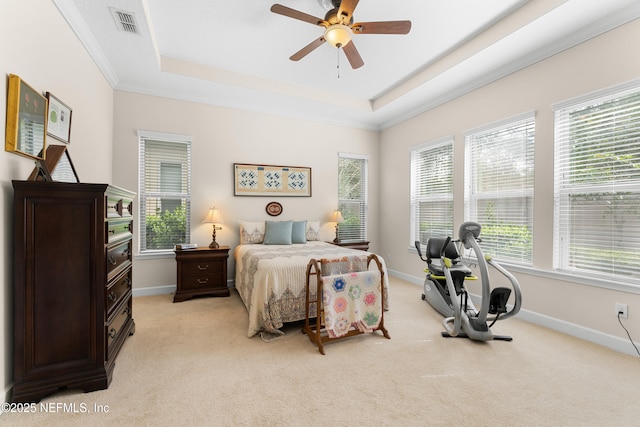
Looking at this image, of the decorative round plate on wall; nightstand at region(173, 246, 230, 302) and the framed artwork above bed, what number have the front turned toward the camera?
3

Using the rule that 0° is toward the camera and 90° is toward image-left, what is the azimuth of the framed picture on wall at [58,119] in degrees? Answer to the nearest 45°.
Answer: approximately 315°

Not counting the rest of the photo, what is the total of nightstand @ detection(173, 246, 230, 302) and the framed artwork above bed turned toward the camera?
2

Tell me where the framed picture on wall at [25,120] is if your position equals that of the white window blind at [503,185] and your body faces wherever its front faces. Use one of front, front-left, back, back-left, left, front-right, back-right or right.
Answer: front

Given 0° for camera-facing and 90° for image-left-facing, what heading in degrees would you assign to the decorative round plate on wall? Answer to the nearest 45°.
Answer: approximately 0°

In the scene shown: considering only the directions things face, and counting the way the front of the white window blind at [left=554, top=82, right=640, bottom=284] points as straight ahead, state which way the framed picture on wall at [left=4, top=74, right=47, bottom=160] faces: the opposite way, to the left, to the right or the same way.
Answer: the opposite way

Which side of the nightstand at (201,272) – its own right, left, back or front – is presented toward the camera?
front

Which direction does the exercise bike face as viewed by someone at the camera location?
facing the viewer and to the right of the viewer

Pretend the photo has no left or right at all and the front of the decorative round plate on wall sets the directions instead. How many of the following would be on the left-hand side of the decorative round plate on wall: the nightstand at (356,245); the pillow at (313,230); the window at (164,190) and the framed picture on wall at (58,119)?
2

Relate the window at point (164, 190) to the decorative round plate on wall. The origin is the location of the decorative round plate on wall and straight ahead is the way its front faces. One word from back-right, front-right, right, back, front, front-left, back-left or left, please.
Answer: right

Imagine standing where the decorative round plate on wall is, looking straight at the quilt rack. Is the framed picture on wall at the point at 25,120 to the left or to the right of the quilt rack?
right

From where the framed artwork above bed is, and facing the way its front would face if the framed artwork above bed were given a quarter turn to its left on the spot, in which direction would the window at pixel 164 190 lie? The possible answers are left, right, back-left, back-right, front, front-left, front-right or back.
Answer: back

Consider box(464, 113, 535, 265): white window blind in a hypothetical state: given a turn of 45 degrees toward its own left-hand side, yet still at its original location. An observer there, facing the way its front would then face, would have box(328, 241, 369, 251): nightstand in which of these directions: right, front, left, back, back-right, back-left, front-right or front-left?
right

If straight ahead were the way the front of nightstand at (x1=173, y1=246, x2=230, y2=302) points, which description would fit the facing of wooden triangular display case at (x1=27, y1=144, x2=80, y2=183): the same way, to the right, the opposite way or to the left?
to the left

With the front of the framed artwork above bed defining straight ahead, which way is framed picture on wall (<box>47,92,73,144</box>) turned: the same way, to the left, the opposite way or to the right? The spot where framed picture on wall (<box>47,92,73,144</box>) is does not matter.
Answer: to the left

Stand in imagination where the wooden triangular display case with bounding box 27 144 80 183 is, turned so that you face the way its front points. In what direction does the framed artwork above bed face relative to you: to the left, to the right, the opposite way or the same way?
to the right

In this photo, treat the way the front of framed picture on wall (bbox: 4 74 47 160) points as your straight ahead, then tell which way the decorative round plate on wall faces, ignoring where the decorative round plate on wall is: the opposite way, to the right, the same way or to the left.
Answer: to the right

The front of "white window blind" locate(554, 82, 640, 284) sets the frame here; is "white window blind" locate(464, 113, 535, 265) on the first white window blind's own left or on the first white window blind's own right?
on the first white window blind's own right

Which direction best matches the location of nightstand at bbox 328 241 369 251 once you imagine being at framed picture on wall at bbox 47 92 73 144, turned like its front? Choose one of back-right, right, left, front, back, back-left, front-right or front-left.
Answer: front-left

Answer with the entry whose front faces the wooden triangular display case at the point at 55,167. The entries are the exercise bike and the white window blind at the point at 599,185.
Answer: the white window blind

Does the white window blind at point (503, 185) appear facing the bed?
yes

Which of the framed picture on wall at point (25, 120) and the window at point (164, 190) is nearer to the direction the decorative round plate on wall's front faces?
the framed picture on wall
